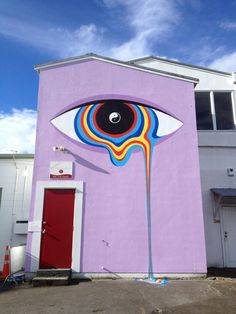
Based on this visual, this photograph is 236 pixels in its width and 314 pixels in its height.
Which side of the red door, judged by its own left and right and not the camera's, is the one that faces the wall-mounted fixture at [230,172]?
left

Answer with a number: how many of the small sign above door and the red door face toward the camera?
2

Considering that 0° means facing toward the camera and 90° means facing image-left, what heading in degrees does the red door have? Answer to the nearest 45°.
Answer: approximately 0°

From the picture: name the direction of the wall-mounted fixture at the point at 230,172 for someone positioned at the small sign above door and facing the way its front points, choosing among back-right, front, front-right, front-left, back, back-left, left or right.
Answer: left
